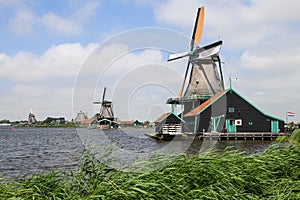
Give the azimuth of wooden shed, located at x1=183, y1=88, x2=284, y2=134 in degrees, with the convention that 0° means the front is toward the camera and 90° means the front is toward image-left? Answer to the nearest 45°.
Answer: approximately 0°

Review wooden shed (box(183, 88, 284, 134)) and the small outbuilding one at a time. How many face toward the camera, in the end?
2

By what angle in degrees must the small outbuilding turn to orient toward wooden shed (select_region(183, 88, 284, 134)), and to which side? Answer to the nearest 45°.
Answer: approximately 45° to its left

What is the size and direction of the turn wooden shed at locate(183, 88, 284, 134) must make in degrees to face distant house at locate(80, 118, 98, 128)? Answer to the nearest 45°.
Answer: approximately 90° to its right
